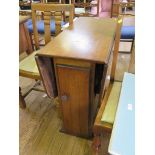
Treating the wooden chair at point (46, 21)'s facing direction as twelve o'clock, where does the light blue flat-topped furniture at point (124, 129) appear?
The light blue flat-topped furniture is roughly at 10 o'clock from the wooden chair.

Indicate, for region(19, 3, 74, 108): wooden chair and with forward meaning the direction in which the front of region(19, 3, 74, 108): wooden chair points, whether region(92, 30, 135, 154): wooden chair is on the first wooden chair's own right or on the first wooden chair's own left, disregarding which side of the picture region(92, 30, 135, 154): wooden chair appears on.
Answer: on the first wooden chair's own left

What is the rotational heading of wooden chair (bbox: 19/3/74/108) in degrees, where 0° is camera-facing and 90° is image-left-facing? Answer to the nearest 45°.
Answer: approximately 45°
